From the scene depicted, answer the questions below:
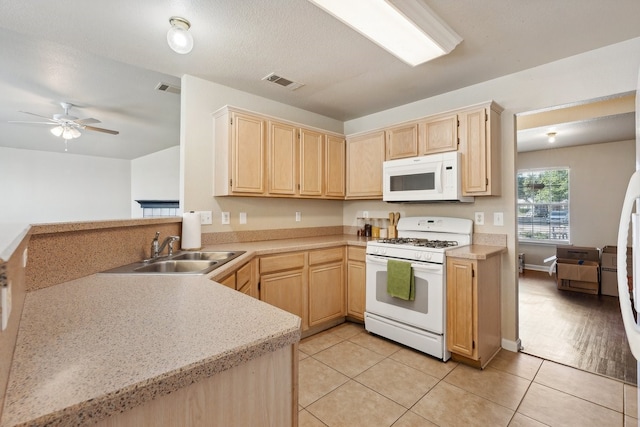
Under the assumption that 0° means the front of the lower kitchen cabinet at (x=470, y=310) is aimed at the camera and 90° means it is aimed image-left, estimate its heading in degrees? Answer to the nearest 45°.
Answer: approximately 45°

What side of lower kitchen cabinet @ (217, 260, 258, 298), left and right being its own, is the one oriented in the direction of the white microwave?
front

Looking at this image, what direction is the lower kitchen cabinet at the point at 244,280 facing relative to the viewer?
to the viewer's right

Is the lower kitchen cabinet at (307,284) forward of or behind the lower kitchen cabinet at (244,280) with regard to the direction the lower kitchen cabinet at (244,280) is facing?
forward

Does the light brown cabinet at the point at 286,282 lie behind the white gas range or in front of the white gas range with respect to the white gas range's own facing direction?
in front

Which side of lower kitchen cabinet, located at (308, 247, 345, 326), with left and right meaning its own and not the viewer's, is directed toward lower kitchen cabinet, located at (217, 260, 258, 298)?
right

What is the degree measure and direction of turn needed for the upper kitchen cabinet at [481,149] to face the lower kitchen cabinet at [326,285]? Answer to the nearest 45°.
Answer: approximately 45° to its right

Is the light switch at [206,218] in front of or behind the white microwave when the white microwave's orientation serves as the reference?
in front

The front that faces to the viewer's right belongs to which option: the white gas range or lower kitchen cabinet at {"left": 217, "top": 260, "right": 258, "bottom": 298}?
the lower kitchen cabinet

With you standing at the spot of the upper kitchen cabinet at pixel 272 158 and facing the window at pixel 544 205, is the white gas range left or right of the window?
right
